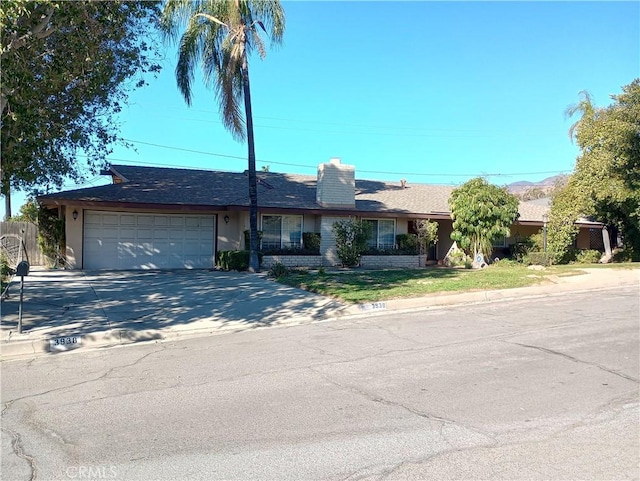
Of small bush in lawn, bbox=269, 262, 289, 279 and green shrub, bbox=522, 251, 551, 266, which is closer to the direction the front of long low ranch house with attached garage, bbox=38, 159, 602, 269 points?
the small bush in lawn

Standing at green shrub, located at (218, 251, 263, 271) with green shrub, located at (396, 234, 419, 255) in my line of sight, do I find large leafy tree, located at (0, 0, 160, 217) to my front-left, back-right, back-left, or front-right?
back-right

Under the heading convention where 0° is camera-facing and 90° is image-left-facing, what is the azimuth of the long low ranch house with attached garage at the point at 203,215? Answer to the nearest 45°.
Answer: approximately 0°

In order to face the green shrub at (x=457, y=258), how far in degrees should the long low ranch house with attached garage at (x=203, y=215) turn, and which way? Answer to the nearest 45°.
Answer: approximately 90° to its left

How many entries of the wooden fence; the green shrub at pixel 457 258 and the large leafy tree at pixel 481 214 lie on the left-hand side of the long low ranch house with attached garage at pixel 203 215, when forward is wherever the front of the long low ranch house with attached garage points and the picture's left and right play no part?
2

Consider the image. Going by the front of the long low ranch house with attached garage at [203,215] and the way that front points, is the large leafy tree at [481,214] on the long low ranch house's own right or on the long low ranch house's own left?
on the long low ranch house's own left

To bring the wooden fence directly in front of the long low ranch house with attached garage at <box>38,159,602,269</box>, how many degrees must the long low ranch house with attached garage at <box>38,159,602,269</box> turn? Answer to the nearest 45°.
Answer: approximately 90° to its right

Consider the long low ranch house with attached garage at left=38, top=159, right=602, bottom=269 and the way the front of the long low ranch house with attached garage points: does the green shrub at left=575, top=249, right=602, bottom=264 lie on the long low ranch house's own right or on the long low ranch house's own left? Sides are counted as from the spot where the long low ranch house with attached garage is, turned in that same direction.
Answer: on the long low ranch house's own left

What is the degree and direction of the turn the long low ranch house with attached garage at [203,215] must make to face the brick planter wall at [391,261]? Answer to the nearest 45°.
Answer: approximately 90° to its left

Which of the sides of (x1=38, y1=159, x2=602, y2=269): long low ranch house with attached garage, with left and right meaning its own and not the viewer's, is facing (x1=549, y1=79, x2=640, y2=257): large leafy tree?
left

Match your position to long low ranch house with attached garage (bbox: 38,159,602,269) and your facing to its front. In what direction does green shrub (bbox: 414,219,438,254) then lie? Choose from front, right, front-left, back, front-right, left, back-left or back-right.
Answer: left
